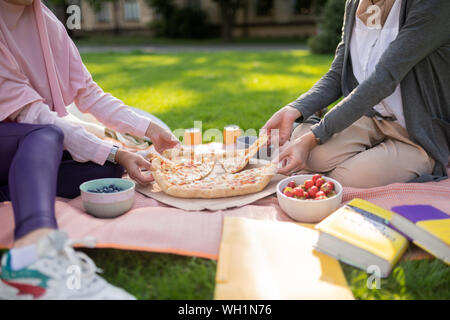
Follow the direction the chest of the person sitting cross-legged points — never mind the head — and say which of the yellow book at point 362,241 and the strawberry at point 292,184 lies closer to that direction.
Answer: the strawberry

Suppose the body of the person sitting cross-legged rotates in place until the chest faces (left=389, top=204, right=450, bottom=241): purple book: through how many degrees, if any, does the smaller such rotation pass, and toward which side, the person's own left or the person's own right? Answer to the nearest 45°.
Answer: approximately 45° to the person's own left

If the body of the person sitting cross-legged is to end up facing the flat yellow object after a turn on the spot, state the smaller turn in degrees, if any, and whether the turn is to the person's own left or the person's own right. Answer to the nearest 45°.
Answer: approximately 45° to the person's own left

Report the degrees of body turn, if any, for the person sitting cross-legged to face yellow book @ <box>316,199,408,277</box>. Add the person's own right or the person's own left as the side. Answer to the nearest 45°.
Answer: approximately 45° to the person's own left

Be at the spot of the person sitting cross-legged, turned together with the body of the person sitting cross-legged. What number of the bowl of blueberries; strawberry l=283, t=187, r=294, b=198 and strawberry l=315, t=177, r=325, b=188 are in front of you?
3

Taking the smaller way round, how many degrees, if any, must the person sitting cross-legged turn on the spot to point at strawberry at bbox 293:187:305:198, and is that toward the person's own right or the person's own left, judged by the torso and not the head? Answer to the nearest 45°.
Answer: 0° — they already face it

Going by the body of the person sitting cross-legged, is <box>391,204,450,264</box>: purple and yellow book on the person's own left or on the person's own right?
on the person's own left

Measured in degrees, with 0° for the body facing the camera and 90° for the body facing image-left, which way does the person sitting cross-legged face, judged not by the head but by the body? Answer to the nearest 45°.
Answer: approximately 45°

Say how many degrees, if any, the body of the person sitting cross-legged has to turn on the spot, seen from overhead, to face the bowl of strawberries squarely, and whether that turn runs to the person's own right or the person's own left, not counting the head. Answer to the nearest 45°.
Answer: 0° — they already face it

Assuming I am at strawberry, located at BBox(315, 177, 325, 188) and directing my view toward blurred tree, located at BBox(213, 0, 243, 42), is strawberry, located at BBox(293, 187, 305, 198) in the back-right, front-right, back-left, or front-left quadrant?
back-left

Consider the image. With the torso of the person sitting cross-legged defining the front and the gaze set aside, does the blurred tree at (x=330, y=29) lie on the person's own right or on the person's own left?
on the person's own right

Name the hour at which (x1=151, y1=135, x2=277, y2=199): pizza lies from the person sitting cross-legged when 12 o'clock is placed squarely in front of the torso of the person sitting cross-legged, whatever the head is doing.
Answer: The pizza is roughly at 1 o'clock from the person sitting cross-legged.
